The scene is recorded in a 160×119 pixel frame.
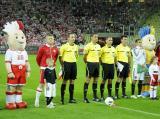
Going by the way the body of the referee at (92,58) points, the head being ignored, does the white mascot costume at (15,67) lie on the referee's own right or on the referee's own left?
on the referee's own right

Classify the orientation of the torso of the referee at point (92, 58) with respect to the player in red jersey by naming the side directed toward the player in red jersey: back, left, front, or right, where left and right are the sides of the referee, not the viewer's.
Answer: right

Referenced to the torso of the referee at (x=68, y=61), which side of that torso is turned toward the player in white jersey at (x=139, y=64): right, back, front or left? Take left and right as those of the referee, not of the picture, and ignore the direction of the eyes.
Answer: left

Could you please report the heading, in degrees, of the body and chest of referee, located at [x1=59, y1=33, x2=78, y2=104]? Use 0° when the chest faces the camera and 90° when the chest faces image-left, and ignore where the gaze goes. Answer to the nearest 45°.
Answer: approximately 315°

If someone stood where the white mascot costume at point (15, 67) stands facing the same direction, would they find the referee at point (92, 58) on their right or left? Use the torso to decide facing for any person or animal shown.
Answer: on their left
